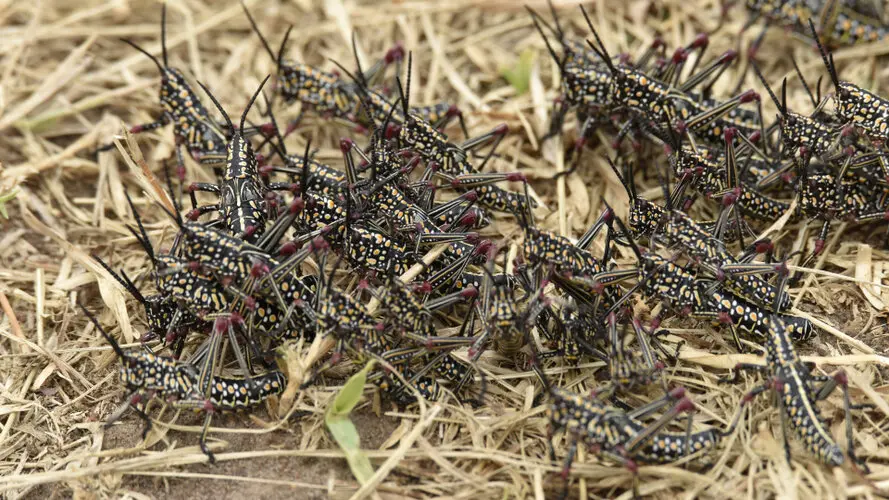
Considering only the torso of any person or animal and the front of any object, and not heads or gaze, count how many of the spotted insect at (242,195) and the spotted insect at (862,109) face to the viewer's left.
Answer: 1

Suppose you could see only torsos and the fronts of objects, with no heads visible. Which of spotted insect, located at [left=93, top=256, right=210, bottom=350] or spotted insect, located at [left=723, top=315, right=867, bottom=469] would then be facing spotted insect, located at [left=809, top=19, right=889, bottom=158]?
spotted insect, located at [left=723, top=315, right=867, bottom=469]

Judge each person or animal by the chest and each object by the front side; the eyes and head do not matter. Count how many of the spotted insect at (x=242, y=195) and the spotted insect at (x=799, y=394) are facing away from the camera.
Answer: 2

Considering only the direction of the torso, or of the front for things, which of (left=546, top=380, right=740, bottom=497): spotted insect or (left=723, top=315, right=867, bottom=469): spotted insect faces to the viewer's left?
(left=546, top=380, right=740, bottom=497): spotted insect

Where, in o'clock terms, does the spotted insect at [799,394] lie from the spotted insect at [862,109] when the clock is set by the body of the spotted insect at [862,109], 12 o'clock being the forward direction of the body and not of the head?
the spotted insect at [799,394] is roughly at 9 o'clock from the spotted insect at [862,109].

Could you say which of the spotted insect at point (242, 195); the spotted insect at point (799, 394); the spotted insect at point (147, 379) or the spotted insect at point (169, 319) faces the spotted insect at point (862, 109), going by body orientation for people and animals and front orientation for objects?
the spotted insect at point (799, 394)

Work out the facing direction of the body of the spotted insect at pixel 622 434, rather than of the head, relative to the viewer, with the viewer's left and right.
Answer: facing to the left of the viewer

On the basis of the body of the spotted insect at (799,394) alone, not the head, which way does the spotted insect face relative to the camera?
away from the camera

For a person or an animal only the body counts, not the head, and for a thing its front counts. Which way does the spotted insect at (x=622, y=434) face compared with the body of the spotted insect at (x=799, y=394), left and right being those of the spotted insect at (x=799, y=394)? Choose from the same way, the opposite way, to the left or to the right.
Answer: to the left

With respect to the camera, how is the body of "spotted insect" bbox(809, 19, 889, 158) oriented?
to the viewer's left

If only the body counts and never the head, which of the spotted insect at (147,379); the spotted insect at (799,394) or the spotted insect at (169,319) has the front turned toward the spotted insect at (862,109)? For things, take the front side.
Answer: the spotted insect at (799,394)

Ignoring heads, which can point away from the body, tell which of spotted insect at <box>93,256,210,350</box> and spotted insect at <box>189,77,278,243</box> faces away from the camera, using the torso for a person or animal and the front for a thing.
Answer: spotted insect at <box>189,77,278,243</box>

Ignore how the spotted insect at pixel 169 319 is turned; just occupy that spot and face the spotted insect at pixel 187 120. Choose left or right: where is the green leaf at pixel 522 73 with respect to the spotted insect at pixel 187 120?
right

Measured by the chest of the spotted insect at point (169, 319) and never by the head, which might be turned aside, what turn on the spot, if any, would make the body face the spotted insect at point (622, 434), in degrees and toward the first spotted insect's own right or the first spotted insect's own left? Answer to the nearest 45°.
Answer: approximately 135° to the first spotted insect's own left

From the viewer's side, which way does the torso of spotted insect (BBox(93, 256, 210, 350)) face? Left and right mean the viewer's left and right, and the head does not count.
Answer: facing to the left of the viewer

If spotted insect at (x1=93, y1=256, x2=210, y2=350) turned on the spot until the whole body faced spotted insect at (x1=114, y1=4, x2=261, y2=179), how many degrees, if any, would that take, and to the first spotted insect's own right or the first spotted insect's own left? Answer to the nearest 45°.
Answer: approximately 90° to the first spotted insect's own right
